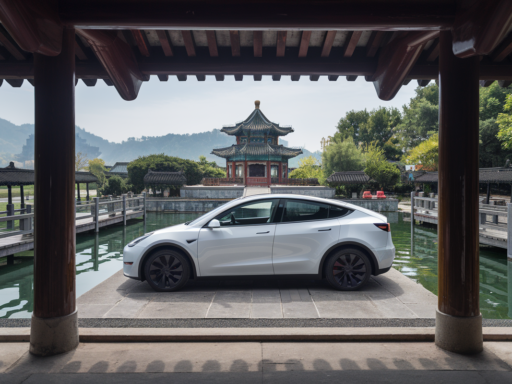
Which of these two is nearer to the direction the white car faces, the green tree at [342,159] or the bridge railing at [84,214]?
the bridge railing

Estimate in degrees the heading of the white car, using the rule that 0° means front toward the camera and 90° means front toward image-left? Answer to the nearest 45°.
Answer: approximately 90°

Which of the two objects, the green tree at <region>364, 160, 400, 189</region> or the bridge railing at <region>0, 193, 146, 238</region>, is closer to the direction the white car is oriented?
the bridge railing
